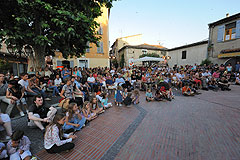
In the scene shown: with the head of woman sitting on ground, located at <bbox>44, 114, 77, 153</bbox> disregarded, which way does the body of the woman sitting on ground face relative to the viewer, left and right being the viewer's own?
facing to the right of the viewer

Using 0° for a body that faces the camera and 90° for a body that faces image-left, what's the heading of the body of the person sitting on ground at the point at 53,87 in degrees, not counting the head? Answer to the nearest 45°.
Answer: approximately 315°

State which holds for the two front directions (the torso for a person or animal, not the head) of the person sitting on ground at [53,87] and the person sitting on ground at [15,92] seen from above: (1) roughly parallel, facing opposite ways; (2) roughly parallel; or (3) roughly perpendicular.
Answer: roughly parallel

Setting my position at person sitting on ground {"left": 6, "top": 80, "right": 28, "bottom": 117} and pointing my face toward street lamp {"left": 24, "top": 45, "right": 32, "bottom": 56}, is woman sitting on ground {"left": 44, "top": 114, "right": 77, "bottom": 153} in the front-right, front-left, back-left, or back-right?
back-right

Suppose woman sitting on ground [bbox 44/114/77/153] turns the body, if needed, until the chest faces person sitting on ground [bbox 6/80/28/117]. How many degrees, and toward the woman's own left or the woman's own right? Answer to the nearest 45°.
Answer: approximately 135° to the woman's own left

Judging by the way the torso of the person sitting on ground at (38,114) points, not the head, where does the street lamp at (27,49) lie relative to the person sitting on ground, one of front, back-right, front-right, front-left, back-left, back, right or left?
back-left

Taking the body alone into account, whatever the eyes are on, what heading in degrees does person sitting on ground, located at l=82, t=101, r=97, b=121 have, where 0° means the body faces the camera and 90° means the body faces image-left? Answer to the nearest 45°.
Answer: approximately 315°

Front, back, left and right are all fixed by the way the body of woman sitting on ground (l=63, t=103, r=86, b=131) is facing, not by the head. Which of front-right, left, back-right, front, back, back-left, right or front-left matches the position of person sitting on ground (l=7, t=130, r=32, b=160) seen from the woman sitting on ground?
right

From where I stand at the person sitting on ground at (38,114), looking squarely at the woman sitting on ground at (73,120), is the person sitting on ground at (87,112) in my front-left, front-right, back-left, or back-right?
front-left

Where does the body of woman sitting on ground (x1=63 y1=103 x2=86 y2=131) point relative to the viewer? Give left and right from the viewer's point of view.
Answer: facing the viewer and to the right of the viewer

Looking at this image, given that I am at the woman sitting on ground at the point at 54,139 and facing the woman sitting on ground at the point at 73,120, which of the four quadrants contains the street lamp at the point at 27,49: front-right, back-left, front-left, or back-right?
front-left
